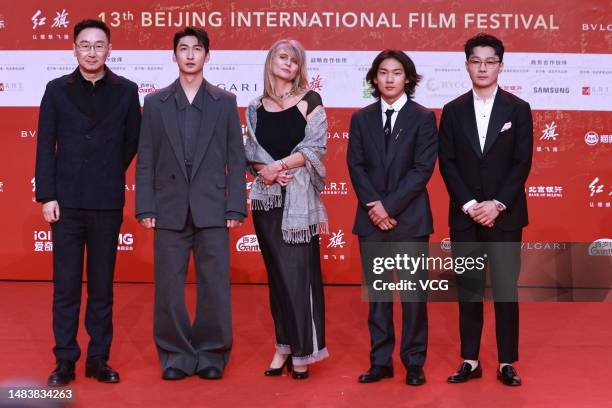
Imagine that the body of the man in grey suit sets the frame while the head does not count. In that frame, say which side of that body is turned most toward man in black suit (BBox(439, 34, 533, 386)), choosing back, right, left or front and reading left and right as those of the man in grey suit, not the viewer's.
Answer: left

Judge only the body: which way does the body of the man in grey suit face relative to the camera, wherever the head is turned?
toward the camera

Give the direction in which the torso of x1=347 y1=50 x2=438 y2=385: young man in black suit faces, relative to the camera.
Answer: toward the camera

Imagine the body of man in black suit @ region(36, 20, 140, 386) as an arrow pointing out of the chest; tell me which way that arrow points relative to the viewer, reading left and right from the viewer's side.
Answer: facing the viewer

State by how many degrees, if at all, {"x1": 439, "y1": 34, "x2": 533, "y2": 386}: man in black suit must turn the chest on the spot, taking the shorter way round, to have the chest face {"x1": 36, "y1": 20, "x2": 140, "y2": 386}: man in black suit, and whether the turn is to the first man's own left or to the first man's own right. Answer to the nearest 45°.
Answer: approximately 90° to the first man's own right

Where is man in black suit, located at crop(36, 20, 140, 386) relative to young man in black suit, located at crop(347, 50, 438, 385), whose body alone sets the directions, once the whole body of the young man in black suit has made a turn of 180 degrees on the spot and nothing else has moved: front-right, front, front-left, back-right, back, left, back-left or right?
left

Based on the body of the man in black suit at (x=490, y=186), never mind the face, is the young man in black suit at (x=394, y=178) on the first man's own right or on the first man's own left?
on the first man's own right

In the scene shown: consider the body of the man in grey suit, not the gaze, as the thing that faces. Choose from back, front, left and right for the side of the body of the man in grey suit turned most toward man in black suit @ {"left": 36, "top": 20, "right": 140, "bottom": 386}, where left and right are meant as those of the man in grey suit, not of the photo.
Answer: right

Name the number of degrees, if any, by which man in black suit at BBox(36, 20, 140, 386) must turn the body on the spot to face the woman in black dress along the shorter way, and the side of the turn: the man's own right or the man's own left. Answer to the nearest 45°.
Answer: approximately 90° to the man's own left

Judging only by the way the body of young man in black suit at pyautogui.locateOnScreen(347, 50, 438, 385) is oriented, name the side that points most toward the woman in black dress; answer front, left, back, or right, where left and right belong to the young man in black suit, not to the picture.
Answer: right
